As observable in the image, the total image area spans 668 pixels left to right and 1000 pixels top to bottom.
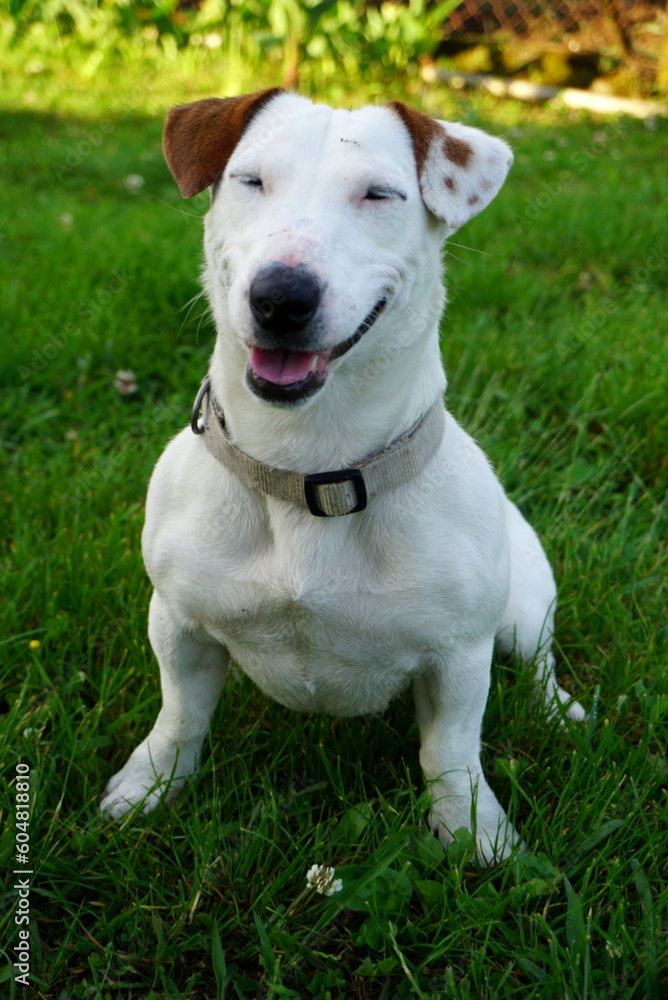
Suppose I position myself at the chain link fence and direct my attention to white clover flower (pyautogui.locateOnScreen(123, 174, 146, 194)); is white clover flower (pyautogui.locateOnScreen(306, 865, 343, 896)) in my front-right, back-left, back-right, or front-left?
front-left

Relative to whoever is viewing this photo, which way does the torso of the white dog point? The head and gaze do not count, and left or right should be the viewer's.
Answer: facing the viewer

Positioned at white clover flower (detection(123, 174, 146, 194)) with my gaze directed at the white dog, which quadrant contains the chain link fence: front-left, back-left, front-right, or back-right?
back-left

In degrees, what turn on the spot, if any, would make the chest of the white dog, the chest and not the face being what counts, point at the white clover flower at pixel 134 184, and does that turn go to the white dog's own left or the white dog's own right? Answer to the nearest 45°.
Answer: approximately 180°

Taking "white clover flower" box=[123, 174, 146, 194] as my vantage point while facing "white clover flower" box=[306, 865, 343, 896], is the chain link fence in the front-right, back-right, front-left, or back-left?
back-left

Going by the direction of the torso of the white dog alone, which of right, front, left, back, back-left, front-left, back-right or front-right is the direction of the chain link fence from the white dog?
back

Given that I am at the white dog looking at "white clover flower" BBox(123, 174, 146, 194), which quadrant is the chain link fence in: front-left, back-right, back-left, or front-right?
front-right
